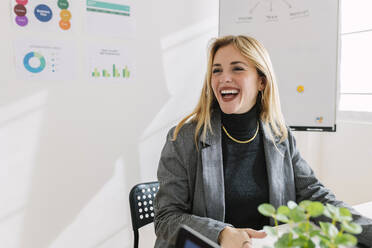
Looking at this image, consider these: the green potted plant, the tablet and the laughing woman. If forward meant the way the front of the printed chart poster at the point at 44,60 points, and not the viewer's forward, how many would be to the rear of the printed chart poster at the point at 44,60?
0

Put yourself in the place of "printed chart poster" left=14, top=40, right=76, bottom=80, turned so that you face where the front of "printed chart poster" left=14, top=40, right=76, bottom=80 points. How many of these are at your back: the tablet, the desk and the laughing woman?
0

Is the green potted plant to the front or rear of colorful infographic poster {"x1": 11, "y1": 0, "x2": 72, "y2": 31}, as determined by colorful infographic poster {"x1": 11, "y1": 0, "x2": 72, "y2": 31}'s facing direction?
to the front

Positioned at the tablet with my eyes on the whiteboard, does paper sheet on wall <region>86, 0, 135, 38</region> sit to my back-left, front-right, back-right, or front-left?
front-left

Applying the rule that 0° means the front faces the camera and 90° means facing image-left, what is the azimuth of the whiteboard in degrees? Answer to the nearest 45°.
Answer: approximately 0°

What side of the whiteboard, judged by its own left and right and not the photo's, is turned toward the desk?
front

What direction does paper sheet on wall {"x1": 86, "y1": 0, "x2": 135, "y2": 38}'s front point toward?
toward the camera

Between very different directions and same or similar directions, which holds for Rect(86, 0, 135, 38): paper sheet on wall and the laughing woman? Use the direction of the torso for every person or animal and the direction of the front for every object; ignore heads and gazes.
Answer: same or similar directions

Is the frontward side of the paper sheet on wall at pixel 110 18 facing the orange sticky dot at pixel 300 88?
no

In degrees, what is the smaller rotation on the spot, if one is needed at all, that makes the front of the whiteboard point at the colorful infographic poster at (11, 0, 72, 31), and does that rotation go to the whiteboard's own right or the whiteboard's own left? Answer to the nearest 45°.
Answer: approximately 45° to the whiteboard's own right

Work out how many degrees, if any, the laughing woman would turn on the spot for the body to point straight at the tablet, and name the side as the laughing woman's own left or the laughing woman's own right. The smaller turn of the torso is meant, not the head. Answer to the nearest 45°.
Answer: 0° — they already face it

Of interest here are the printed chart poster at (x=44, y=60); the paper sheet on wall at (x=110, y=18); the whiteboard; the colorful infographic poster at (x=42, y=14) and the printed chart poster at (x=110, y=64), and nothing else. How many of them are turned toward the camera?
5

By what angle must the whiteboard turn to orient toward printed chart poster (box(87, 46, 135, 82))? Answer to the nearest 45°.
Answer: approximately 90° to its right

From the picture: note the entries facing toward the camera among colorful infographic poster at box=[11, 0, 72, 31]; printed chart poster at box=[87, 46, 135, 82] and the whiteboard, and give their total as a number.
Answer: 3

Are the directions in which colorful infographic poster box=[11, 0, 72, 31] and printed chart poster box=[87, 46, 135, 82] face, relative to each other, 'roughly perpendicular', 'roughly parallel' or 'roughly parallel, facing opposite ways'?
roughly parallel

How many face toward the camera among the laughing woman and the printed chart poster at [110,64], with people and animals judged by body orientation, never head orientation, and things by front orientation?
2

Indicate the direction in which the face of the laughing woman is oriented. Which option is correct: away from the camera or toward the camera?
toward the camera

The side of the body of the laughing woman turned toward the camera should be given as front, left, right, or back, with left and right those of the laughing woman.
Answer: front

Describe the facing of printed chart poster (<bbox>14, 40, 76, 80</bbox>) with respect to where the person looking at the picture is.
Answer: facing the viewer
